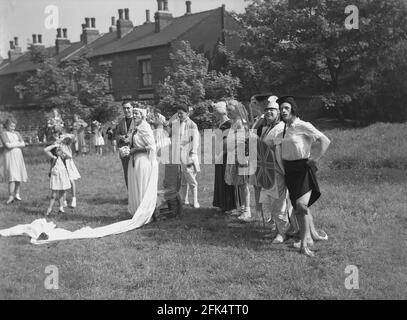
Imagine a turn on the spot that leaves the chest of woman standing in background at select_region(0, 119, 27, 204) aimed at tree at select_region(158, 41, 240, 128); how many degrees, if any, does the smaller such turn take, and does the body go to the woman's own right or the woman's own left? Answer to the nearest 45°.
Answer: approximately 90° to the woman's own left

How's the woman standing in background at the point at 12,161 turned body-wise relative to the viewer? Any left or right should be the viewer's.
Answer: facing the viewer and to the right of the viewer

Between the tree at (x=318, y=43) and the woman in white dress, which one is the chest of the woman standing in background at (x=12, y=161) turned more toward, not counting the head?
the woman in white dress

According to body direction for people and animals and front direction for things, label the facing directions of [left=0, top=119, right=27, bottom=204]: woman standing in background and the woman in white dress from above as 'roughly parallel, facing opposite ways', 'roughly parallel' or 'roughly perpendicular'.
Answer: roughly perpendicular

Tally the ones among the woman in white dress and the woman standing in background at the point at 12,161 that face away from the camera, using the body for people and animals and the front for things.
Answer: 0

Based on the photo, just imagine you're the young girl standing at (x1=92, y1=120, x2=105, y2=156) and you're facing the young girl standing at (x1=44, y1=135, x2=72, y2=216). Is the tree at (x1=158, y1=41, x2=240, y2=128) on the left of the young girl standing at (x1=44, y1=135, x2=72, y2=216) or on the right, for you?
left
